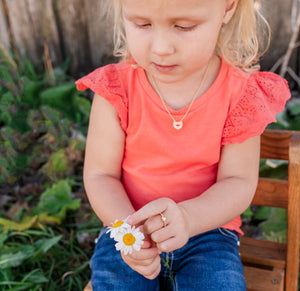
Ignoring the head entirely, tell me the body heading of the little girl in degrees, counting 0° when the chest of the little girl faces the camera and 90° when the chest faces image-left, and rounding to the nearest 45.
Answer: approximately 0°

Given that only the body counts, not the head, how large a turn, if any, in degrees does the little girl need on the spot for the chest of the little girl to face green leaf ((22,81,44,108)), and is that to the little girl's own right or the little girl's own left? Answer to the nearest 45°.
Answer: approximately 135° to the little girl's own right

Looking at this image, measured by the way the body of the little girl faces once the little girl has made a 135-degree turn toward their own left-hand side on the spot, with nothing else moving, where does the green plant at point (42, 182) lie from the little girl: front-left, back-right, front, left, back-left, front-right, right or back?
left

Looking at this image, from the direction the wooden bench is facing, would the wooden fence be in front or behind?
behind

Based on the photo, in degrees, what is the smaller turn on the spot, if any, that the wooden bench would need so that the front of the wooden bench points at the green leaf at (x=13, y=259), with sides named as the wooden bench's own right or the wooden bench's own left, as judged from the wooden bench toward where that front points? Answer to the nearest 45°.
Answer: approximately 90° to the wooden bench's own right

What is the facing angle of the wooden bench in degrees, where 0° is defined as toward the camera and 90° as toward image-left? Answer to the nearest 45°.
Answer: approximately 0°

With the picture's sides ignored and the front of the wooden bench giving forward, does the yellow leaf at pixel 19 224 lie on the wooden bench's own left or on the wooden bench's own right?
on the wooden bench's own right
